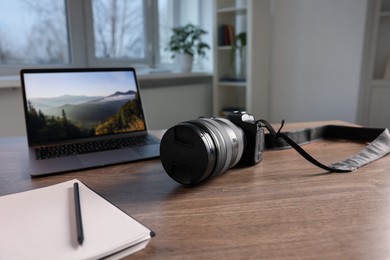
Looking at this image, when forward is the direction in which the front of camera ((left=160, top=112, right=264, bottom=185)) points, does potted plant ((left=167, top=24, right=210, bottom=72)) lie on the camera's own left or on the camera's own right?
on the camera's own right

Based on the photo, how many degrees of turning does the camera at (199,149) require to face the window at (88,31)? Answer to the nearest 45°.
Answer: approximately 90° to its right

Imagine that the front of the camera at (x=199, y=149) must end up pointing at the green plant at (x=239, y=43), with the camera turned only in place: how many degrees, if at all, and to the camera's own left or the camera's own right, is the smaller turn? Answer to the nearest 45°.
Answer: approximately 135° to the camera's own right

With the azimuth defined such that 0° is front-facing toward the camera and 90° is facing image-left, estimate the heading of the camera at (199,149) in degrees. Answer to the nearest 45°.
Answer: approximately 45°

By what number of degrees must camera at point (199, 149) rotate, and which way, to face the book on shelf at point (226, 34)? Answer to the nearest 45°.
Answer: approximately 135° to its right
